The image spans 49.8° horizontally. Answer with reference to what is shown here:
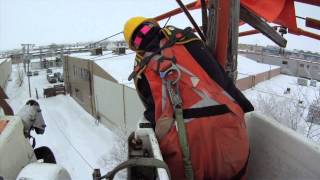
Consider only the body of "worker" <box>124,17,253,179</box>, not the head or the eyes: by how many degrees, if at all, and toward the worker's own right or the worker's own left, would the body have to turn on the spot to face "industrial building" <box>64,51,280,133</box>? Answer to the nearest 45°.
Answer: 0° — they already face it

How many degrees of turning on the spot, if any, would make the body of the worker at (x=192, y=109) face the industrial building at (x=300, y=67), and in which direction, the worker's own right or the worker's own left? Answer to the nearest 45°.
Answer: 0° — they already face it

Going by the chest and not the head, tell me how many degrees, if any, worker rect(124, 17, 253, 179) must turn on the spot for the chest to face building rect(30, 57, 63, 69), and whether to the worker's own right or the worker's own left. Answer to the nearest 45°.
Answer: approximately 45° to the worker's own left

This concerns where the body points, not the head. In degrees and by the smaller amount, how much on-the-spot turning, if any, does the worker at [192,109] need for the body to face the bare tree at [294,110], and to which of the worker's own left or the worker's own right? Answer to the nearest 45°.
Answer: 0° — they already face it

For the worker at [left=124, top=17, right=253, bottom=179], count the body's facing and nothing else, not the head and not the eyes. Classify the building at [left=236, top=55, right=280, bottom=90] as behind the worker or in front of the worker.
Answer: in front

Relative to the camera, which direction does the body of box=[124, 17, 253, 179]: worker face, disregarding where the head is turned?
away from the camera

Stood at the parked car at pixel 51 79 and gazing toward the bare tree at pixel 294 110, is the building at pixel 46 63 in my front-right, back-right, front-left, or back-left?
back-left
